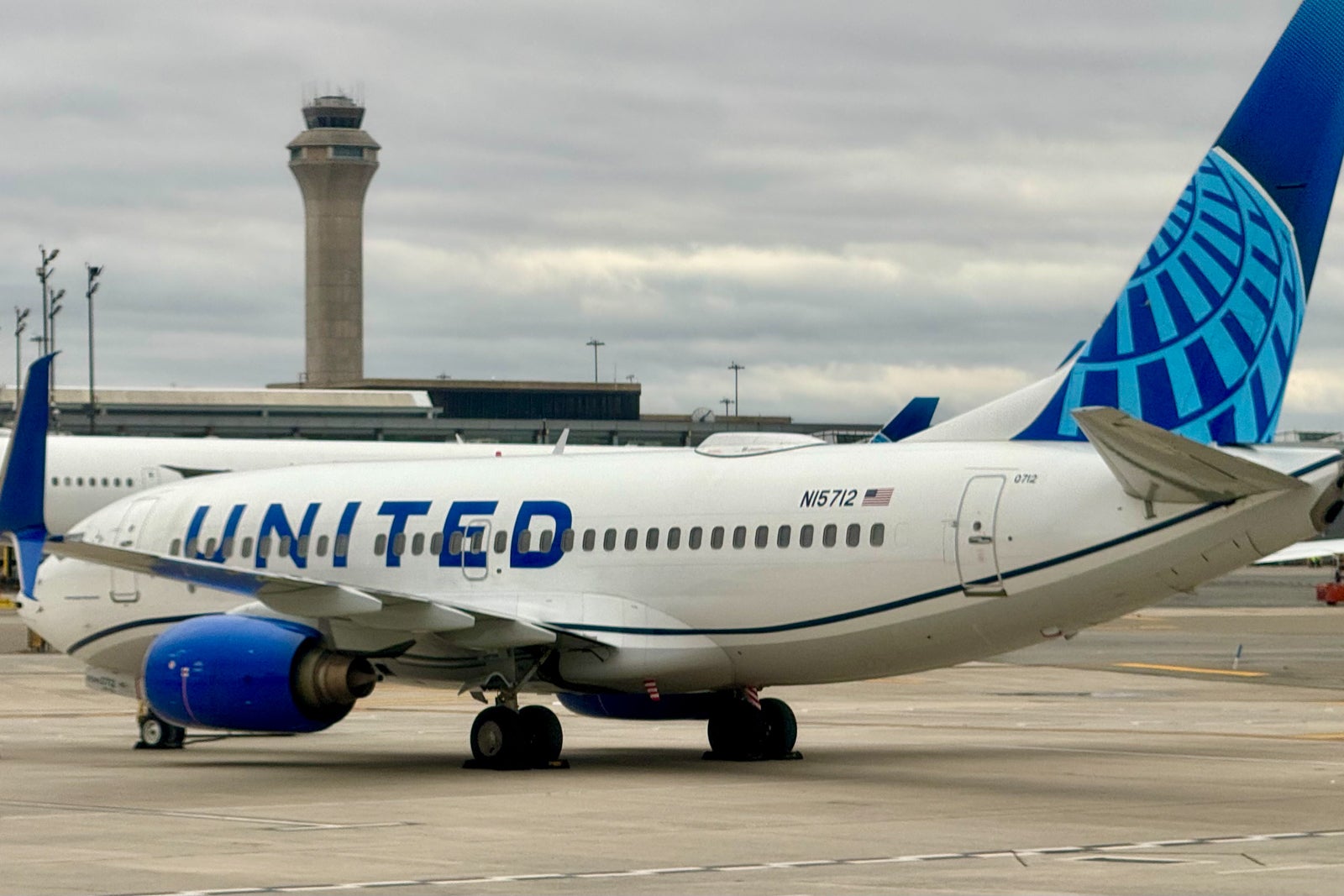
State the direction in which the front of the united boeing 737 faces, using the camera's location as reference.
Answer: facing away from the viewer and to the left of the viewer
